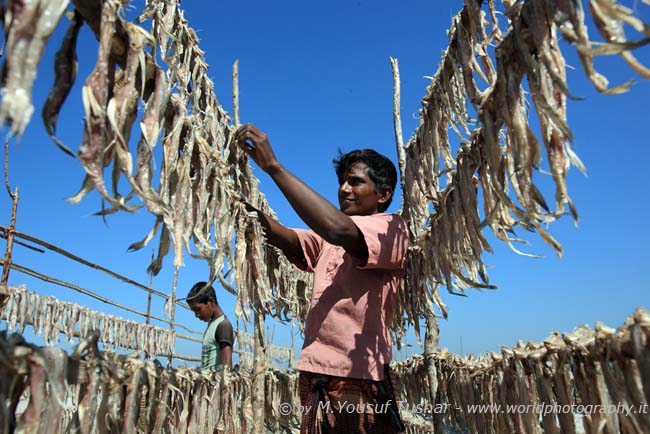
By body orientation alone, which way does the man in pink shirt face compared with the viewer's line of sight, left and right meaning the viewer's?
facing the viewer and to the left of the viewer

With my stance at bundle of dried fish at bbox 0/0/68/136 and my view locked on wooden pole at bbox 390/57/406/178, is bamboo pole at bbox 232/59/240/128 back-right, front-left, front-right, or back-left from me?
front-left

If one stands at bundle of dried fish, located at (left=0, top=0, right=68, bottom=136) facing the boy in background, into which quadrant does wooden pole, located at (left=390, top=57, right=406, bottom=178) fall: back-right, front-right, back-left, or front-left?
front-right

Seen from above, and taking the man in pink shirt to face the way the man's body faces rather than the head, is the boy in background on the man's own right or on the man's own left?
on the man's own right

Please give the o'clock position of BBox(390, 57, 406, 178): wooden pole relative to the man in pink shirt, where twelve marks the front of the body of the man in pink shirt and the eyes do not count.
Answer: The wooden pole is roughly at 5 o'clock from the man in pink shirt.

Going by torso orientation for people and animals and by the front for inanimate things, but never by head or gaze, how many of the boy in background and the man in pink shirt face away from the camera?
0
